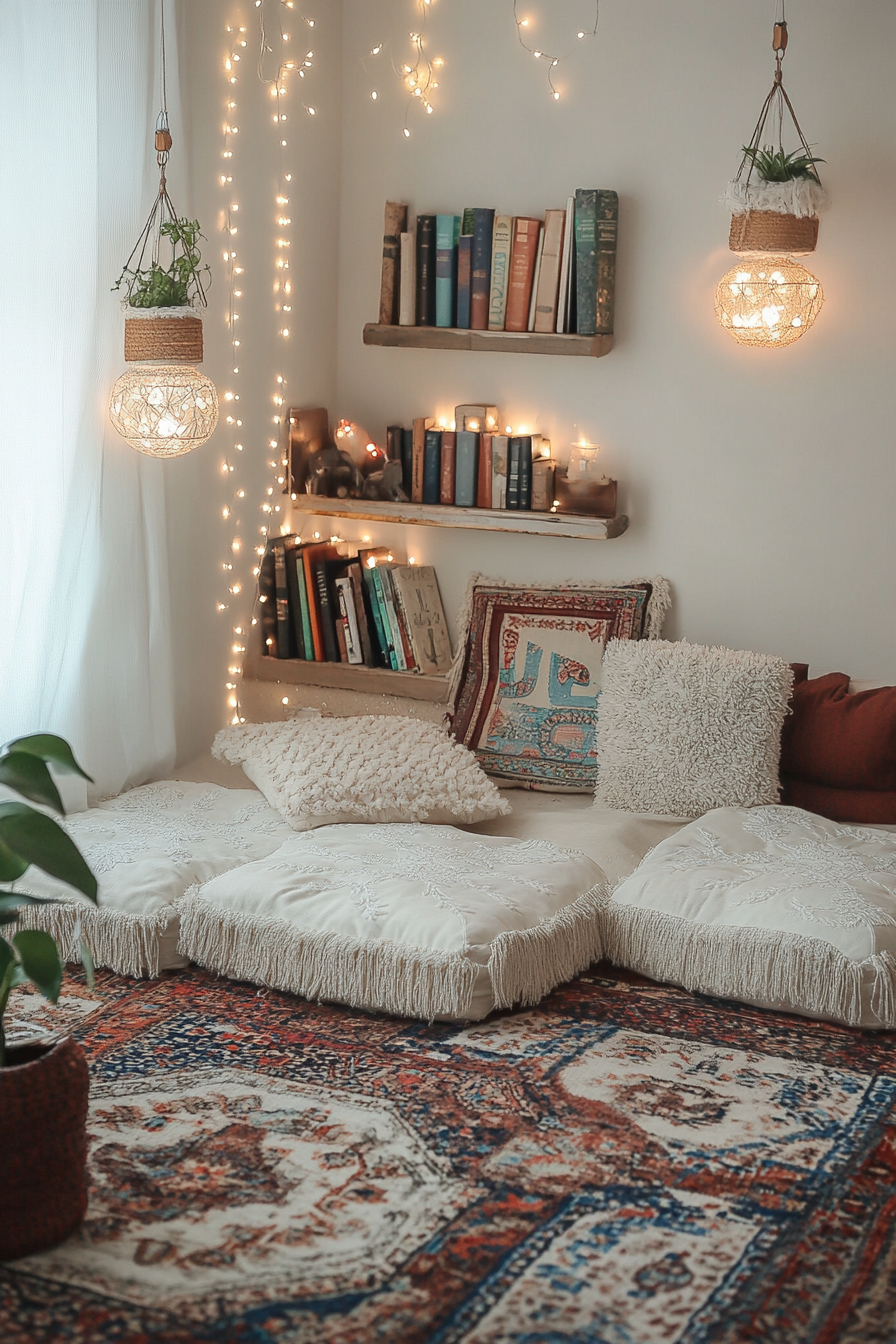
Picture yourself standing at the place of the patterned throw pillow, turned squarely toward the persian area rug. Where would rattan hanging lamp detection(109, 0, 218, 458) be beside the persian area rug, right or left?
right
